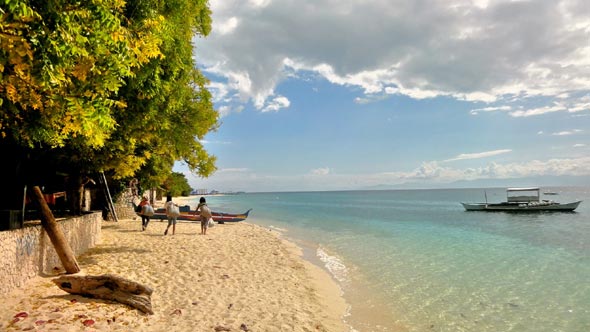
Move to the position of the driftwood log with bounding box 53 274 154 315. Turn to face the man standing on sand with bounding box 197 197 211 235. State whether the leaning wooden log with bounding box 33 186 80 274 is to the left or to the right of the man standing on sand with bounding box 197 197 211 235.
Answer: left

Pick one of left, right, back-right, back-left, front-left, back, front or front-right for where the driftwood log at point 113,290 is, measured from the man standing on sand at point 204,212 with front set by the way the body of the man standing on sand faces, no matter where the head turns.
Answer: back

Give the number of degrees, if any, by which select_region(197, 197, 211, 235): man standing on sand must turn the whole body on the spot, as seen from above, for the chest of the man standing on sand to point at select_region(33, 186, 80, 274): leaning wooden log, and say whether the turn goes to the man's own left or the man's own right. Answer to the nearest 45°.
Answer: approximately 180°

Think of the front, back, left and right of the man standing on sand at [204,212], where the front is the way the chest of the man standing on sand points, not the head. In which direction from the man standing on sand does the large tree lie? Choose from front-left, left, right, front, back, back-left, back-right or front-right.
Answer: back

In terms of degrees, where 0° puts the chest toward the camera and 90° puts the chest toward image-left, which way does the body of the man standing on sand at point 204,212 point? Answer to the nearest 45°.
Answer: approximately 180°
